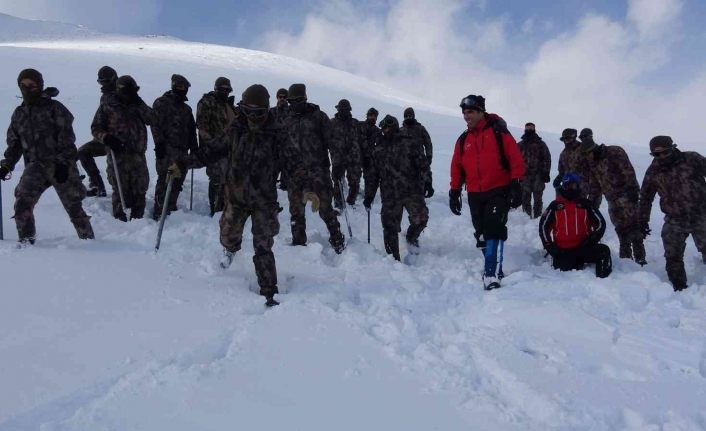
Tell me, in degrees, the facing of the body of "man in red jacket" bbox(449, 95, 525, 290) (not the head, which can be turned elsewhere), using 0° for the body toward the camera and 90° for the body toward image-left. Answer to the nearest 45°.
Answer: approximately 45°
